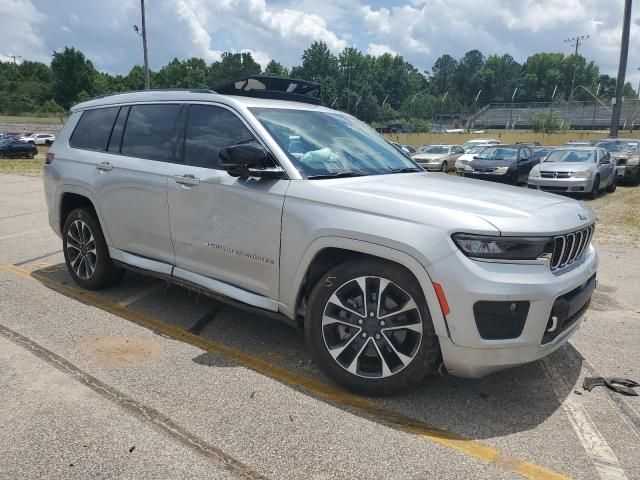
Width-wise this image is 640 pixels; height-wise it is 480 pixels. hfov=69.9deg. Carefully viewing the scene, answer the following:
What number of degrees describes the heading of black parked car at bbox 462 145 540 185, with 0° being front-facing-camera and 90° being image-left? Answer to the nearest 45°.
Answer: approximately 45°

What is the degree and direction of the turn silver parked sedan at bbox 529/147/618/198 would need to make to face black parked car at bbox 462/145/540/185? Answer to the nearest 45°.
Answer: approximately 90° to its right

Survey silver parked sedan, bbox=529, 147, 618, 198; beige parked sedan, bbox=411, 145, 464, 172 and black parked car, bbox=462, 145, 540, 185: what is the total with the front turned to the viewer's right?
0

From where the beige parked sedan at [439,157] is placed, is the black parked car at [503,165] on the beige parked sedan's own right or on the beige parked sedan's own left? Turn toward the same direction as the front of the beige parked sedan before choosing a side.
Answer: on the beige parked sedan's own left

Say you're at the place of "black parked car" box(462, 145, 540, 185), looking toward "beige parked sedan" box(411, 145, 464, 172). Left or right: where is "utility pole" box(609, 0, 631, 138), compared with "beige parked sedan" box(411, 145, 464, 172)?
right

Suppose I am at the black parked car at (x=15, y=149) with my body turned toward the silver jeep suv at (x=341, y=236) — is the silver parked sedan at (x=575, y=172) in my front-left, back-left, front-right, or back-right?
front-left

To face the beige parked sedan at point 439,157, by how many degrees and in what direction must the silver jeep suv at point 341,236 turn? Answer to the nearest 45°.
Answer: approximately 135° to its left

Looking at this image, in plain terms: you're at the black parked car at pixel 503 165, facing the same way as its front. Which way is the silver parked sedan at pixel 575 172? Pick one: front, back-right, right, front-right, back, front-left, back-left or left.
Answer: left

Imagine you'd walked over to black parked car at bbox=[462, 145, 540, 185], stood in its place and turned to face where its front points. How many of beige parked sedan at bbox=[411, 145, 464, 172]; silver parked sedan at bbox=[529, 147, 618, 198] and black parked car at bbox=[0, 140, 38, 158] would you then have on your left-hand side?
1

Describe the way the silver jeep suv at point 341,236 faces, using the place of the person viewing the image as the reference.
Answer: facing the viewer and to the right of the viewer
